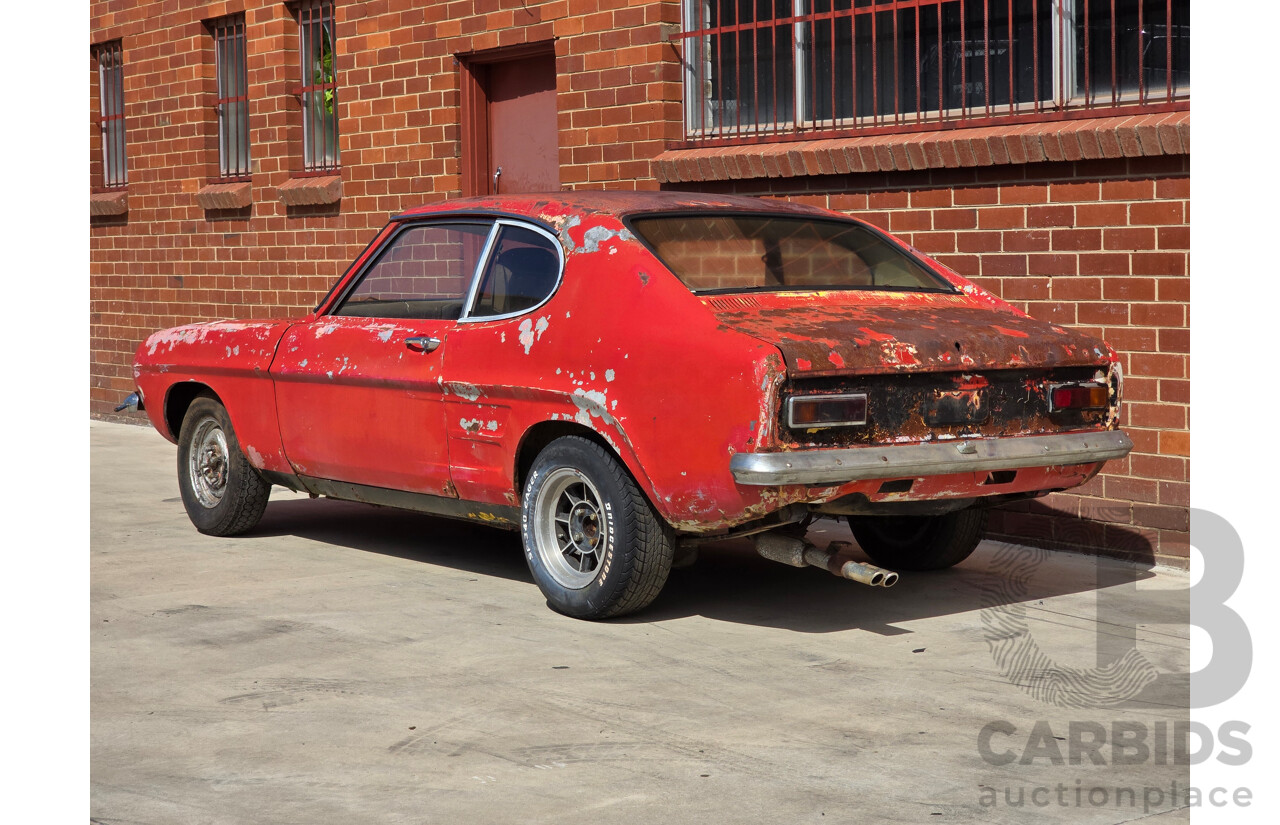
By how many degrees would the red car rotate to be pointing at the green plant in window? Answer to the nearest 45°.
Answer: approximately 45° to its right

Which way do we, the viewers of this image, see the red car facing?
facing away from the viewer and to the left of the viewer
